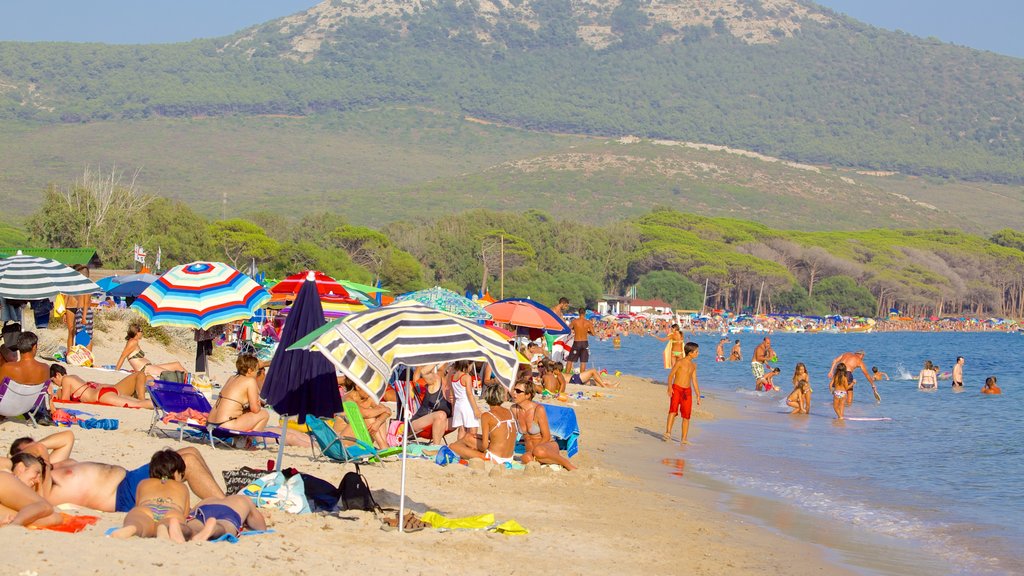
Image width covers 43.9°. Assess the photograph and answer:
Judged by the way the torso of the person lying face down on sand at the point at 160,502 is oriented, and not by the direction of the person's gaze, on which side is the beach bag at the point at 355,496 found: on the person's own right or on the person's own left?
on the person's own right

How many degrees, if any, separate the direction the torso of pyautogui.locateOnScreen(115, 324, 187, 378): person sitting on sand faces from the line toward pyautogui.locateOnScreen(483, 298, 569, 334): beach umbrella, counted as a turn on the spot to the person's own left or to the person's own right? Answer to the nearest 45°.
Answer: approximately 45° to the person's own left

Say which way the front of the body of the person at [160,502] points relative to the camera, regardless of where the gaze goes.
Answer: away from the camera

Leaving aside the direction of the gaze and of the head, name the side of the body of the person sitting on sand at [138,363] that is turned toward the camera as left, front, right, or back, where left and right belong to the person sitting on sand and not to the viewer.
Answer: right

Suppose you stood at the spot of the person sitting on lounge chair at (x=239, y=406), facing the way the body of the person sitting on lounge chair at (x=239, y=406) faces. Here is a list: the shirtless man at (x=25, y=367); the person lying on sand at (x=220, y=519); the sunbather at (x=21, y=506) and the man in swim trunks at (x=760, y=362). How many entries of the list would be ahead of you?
1
